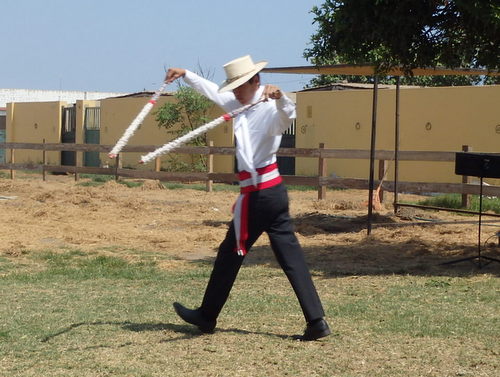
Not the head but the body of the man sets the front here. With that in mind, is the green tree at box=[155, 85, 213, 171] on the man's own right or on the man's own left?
on the man's own right

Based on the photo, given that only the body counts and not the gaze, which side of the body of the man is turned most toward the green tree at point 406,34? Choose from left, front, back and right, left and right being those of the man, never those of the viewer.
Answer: back

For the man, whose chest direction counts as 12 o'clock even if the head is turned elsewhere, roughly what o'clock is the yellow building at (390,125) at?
The yellow building is roughly at 5 o'clock from the man.

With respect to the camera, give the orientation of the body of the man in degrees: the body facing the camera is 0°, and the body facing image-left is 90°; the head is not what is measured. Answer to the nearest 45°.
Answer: approximately 45°

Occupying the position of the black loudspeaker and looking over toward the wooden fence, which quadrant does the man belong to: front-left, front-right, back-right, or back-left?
back-left

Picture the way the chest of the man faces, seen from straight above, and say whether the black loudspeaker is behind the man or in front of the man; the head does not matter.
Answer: behind

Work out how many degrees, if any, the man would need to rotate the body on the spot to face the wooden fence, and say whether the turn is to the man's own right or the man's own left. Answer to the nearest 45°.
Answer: approximately 135° to the man's own right
